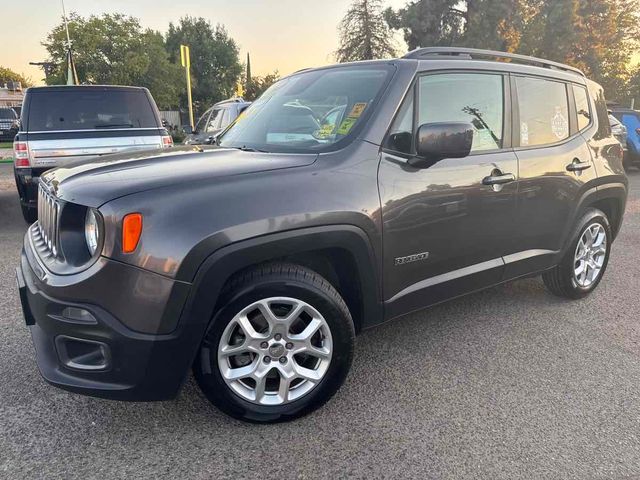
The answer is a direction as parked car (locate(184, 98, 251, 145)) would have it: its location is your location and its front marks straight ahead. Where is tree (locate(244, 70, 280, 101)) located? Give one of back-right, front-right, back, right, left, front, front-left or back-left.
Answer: back-right

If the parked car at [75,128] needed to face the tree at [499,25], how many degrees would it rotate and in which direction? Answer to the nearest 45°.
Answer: approximately 45° to its right

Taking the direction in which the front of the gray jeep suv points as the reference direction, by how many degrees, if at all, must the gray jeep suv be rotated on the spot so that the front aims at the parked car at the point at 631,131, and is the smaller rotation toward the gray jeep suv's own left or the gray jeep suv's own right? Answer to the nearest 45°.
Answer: approximately 180°

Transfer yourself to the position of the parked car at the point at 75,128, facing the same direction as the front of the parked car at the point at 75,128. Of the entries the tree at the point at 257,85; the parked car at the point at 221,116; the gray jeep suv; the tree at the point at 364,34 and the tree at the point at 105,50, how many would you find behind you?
1

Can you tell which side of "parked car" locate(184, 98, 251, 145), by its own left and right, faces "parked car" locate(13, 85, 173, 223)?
front

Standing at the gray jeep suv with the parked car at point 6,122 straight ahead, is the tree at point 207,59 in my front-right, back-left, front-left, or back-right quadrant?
front-right

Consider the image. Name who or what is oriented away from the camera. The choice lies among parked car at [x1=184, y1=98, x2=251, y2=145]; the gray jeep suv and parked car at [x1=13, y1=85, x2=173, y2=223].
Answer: parked car at [x1=13, y1=85, x2=173, y2=223]

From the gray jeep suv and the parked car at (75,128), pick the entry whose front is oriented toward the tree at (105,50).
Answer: the parked car

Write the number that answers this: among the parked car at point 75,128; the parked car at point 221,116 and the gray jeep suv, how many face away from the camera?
1

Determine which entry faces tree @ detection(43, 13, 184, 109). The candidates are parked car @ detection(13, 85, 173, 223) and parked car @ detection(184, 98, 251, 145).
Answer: parked car @ detection(13, 85, 173, 223)

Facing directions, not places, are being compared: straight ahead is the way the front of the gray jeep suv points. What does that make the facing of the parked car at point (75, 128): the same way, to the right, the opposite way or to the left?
to the right

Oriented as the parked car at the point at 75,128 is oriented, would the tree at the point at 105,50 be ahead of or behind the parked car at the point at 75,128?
ahead

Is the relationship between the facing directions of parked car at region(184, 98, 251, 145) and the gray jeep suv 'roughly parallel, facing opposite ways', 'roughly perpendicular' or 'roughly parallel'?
roughly parallel

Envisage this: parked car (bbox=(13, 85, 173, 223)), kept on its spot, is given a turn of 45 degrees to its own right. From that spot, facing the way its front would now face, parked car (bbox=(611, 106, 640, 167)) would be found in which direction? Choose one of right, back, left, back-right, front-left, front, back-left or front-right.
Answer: front-right

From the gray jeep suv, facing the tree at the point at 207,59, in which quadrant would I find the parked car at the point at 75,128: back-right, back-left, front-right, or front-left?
front-left

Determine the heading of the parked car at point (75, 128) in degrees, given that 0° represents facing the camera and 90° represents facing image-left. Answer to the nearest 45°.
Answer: approximately 180°
